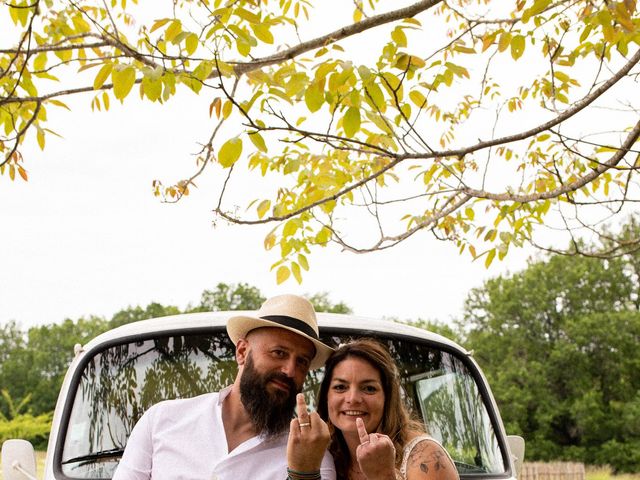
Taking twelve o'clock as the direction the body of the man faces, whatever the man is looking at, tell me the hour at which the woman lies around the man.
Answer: The woman is roughly at 10 o'clock from the man.

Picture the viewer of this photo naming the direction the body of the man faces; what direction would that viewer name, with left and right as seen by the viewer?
facing the viewer

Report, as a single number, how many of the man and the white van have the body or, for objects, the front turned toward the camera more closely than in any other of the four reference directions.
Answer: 2

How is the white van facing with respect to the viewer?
toward the camera
